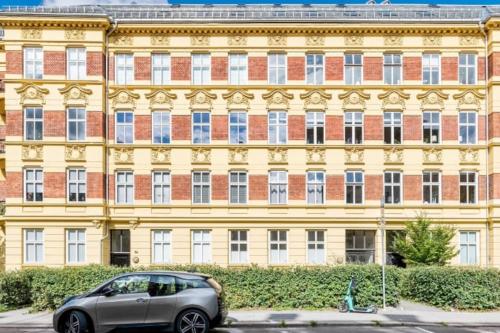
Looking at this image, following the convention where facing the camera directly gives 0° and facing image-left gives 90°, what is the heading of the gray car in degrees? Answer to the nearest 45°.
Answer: approximately 90°

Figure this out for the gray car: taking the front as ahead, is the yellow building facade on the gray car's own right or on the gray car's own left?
on the gray car's own right

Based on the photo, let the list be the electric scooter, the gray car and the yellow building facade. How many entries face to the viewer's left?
2

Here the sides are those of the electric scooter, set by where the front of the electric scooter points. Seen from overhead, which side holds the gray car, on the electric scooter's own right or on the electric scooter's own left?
on the electric scooter's own left

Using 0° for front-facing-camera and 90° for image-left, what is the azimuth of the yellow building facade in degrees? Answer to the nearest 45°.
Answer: approximately 0°

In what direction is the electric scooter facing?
to the viewer's left

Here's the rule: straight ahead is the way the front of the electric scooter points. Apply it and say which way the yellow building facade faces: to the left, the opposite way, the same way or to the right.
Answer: to the left

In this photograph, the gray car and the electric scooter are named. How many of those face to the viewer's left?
2

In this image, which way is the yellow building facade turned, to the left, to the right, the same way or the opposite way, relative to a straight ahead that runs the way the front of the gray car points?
to the left
